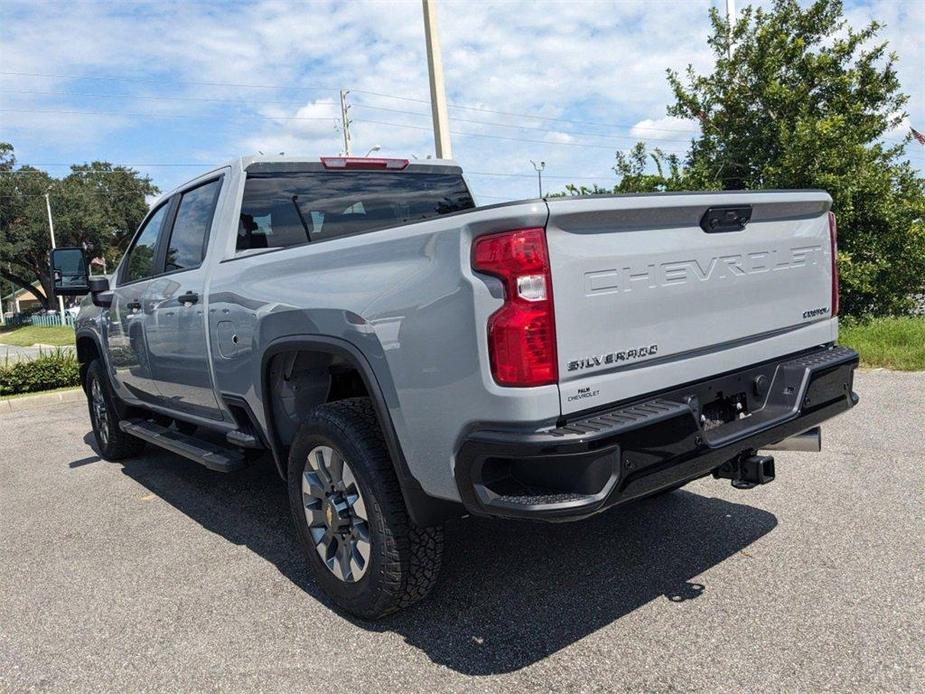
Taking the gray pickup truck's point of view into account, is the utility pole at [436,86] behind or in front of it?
in front

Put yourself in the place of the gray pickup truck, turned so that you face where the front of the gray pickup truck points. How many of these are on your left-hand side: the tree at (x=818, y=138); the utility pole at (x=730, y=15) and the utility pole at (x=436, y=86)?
0

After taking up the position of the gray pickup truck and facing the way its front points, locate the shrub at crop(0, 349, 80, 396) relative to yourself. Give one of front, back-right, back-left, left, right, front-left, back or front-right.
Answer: front

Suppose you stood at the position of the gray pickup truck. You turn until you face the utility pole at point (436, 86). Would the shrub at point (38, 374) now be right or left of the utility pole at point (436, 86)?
left

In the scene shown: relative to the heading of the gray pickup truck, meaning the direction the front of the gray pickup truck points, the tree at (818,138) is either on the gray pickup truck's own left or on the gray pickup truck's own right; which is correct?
on the gray pickup truck's own right

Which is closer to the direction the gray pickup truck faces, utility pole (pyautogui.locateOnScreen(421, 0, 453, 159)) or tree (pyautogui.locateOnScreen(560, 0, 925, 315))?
the utility pole

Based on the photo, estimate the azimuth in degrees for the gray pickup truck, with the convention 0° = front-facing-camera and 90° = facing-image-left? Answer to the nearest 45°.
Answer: approximately 135°

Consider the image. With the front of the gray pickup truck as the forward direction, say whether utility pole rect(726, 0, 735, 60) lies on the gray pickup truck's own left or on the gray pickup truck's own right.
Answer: on the gray pickup truck's own right
